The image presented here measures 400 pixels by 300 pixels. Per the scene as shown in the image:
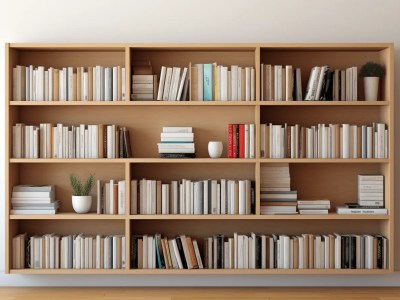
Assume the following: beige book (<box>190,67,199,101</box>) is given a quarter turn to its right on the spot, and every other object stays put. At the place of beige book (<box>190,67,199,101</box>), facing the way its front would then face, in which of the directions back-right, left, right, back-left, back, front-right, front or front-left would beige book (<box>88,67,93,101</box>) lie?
front

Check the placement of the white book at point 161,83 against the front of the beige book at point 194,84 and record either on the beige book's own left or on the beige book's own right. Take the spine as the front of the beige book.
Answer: on the beige book's own right

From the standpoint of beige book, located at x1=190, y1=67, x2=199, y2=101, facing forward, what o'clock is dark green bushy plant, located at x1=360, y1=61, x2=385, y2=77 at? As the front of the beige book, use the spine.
The dark green bushy plant is roughly at 9 o'clock from the beige book.

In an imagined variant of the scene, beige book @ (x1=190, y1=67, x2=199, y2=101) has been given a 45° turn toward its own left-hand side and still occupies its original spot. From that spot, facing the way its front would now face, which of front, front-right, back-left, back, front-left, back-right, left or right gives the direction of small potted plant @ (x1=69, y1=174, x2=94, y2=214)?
back-right

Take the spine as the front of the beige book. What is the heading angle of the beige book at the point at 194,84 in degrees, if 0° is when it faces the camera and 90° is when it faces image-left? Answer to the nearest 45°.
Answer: approximately 0°

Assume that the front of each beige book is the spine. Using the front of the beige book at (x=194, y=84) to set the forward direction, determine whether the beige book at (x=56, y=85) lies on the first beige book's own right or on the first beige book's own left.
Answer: on the first beige book's own right
